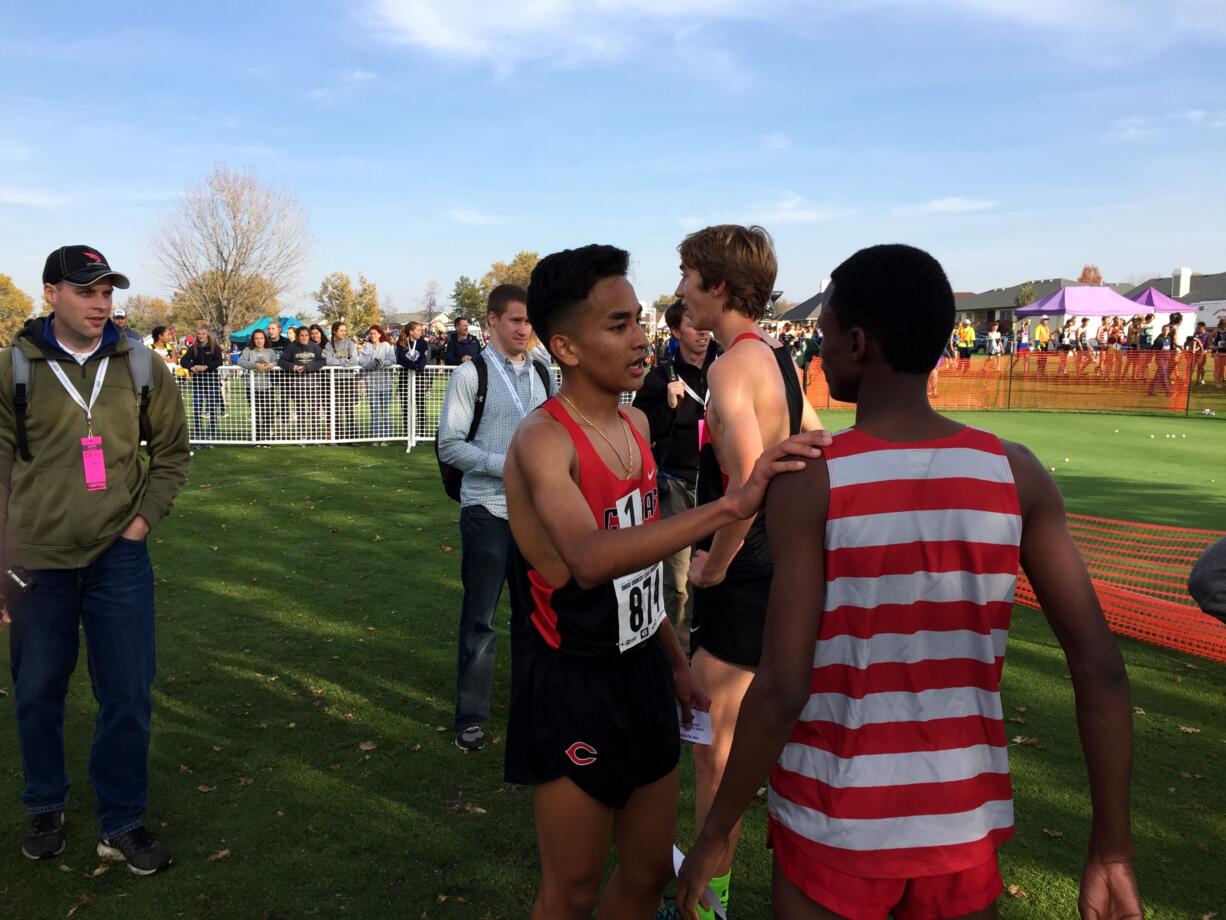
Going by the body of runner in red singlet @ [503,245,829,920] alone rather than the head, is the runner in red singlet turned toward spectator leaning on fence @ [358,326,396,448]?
no

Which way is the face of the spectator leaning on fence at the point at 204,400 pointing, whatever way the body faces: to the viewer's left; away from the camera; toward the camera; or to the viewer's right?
toward the camera

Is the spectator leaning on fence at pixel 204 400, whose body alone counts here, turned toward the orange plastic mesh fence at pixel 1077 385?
no

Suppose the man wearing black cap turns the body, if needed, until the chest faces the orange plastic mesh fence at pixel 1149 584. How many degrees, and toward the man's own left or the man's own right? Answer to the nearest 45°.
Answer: approximately 90° to the man's own left

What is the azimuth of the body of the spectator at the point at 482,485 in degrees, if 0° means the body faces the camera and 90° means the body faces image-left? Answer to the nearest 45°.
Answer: approximately 315°

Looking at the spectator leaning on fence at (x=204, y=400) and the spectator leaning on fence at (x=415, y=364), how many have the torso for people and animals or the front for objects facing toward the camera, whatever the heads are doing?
2

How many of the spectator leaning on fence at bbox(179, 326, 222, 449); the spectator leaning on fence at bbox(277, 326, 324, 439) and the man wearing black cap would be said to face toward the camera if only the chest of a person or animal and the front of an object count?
3

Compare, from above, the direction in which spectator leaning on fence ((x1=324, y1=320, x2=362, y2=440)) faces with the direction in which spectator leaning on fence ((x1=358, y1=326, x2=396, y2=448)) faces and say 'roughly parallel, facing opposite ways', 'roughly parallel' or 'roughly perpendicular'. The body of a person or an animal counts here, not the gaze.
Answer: roughly parallel

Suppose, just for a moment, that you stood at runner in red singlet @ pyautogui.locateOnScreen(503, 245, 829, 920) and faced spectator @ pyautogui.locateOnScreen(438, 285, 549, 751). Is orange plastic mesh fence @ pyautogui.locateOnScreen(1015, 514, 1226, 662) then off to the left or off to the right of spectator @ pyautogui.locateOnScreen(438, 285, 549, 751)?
right

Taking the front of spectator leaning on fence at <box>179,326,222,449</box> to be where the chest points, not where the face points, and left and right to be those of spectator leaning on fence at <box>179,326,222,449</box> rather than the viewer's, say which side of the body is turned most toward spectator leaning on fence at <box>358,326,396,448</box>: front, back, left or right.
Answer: left

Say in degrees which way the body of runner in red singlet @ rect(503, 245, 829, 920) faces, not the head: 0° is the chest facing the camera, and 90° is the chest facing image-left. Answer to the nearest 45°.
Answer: approximately 315°

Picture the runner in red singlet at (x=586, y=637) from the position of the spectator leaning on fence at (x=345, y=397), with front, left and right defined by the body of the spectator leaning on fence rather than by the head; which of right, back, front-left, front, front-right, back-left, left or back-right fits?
front

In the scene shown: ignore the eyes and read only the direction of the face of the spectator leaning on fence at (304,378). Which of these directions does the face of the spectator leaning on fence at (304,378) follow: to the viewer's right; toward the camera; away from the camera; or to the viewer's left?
toward the camera

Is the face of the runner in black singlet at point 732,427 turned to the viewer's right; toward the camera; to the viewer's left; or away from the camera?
to the viewer's left

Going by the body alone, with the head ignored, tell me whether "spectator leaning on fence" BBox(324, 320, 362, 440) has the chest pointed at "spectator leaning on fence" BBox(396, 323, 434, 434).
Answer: no

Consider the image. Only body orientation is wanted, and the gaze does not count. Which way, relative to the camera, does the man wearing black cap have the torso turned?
toward the camera

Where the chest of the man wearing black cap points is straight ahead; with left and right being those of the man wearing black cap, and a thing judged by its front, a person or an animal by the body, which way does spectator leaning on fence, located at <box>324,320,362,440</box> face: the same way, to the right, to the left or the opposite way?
the same way

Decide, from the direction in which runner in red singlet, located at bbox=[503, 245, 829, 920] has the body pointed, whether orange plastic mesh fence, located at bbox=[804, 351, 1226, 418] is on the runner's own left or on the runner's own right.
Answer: on the runner's own left

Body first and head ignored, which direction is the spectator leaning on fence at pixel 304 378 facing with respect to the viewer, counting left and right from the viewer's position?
facing the viewer
